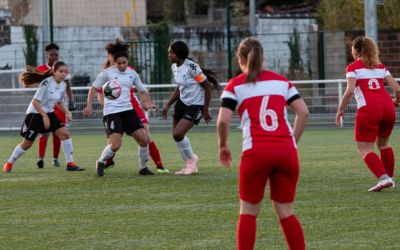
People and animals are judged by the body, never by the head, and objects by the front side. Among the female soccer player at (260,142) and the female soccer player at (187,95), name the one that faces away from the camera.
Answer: the female soccer player at (260,142)

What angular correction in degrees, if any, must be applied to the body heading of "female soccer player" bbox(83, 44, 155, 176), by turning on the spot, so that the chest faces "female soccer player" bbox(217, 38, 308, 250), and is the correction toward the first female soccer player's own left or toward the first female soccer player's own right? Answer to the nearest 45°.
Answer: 0° — they already face them

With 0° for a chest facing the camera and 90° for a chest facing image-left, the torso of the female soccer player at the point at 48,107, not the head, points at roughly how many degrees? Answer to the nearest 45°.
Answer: approximately 315°

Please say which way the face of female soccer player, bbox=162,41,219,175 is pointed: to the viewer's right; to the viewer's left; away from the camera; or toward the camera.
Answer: to the viewer's left

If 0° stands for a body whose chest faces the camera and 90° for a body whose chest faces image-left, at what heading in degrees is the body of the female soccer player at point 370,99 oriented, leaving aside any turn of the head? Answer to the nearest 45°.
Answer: approximately 135°

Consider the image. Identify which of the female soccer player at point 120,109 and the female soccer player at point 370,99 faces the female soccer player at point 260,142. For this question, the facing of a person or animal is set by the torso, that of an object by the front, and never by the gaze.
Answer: the female soccer player at point 120,109

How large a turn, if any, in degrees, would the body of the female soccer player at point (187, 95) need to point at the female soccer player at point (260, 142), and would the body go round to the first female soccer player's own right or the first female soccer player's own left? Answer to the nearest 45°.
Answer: approximately 45° to the first female soccer player's own left

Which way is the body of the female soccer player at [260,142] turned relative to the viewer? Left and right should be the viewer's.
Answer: facing away from the viewer

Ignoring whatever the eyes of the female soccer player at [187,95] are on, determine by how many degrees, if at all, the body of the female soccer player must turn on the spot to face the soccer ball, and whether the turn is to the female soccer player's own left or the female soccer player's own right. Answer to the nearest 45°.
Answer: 0° — they already face it

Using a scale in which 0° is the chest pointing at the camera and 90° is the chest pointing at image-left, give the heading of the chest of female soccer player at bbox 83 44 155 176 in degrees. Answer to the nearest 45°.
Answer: approximately 0°
